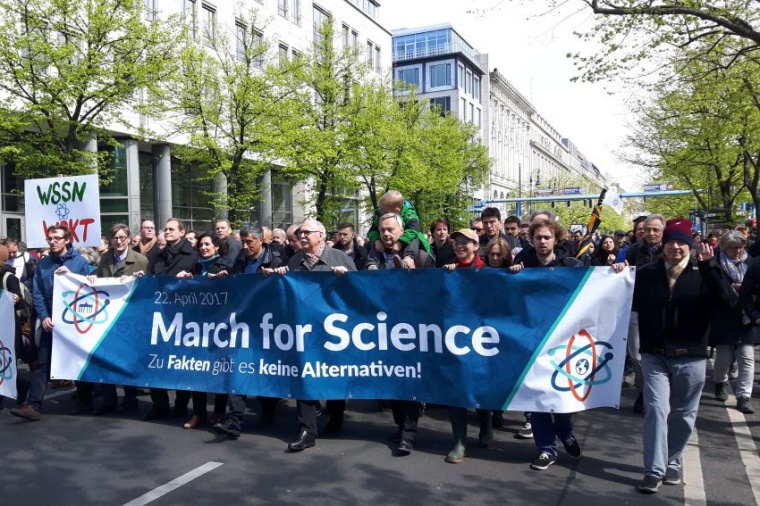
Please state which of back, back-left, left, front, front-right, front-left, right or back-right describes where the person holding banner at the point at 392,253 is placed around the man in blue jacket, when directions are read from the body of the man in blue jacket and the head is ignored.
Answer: left

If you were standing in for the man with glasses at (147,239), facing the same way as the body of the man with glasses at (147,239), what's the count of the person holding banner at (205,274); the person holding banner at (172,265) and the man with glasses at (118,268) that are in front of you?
3

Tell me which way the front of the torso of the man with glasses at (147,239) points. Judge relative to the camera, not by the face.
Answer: toward the camera

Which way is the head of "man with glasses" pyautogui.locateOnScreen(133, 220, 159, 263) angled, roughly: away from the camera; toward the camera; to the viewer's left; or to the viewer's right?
toward the camera

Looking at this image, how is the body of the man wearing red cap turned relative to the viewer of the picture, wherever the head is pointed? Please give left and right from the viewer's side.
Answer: facing the viewer

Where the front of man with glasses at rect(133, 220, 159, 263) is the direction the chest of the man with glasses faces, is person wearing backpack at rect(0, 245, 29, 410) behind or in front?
in front

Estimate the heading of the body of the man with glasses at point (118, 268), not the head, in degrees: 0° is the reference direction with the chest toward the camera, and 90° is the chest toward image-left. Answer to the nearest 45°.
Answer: approximately 0°

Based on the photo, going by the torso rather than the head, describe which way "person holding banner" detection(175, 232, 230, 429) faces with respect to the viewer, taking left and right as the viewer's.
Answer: facing the viewer and to the left of the viewer

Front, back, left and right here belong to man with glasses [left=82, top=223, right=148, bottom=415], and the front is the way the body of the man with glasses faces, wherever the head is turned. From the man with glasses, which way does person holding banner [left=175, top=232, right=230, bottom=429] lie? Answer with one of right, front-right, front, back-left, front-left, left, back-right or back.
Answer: front-left

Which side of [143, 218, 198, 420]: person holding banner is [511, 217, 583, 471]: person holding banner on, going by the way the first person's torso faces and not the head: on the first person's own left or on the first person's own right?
on the first person's own left

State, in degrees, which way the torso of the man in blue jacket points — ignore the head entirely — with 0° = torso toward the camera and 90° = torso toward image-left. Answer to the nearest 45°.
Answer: approximately 45°

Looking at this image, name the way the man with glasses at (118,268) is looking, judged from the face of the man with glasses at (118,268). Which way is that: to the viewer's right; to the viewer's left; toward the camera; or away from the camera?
toward the camera

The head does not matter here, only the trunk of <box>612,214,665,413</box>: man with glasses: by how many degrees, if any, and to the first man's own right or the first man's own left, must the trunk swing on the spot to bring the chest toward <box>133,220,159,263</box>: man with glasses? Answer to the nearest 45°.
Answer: approximately 45° to the first man's own right

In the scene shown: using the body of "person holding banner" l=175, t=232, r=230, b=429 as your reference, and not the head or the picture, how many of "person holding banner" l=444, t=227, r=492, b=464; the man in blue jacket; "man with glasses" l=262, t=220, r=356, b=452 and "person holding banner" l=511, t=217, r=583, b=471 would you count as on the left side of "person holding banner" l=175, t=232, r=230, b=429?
3

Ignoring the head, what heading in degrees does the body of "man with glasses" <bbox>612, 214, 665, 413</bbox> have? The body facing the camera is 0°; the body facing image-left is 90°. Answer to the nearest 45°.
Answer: approximately 45°

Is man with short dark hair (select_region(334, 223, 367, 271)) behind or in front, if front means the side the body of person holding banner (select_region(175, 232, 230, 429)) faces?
behind

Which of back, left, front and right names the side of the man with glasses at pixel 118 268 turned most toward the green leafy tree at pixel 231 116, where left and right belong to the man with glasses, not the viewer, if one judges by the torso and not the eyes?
back
